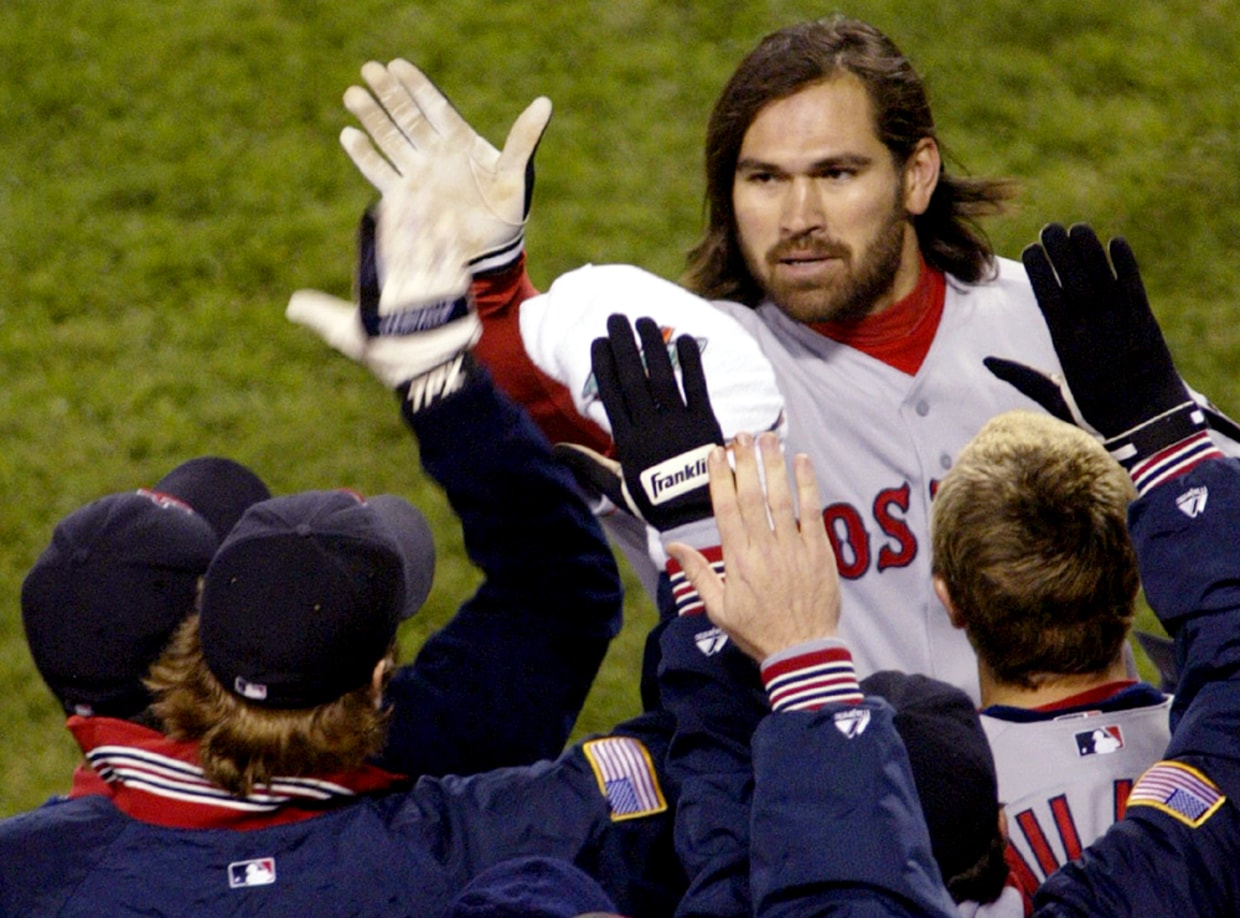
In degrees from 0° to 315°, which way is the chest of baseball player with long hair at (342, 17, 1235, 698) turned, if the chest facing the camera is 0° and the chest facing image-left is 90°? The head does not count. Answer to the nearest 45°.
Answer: approximately 0°
